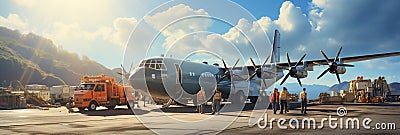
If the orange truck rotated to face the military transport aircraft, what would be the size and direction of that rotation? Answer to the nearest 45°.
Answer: approximately 135° to its left

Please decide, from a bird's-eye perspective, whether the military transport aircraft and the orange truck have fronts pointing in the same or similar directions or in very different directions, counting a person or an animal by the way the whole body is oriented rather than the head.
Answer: same or similar directions

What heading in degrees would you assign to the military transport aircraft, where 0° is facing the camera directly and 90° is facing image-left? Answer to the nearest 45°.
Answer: approximately 45°

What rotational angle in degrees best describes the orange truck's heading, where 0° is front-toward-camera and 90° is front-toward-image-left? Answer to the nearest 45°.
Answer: approximately 45°

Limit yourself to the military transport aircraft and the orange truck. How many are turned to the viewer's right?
0

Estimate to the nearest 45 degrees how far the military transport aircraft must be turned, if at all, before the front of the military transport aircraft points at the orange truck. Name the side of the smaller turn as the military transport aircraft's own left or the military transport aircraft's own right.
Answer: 0° — it already faces it
